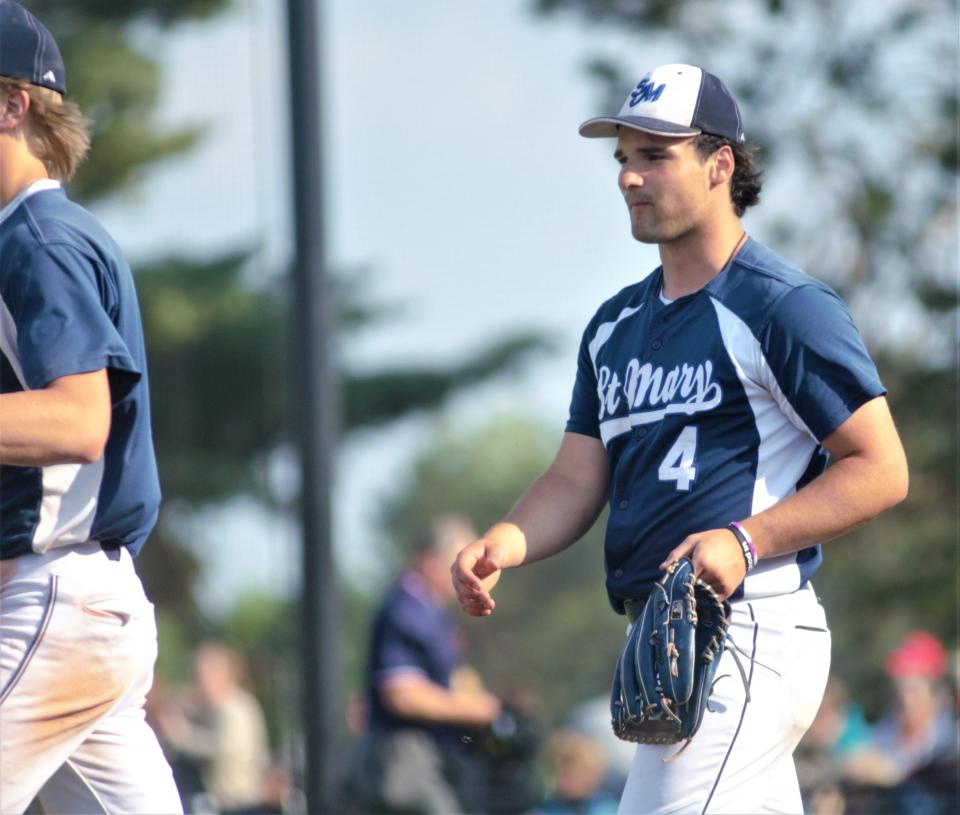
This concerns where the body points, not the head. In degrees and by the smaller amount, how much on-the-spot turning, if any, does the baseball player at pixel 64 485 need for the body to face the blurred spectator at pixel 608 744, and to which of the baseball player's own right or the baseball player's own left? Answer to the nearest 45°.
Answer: approximately 135° to the baseball player's own right

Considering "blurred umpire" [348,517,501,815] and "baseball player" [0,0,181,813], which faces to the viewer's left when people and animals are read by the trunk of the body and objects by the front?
the baseball player

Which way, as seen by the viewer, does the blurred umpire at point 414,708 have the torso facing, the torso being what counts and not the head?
to the viewer's right

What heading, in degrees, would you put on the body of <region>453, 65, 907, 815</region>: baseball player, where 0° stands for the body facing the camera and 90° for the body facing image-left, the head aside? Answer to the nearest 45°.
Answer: approximately 45°

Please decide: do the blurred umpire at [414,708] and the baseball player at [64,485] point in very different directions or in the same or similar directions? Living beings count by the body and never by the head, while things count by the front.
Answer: very different directions

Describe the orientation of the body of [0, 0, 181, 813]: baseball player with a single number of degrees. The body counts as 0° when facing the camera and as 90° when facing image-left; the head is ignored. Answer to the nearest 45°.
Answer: approximately 90°

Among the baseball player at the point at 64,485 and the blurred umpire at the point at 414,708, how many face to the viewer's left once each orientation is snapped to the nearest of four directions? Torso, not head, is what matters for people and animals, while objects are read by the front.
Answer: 1
